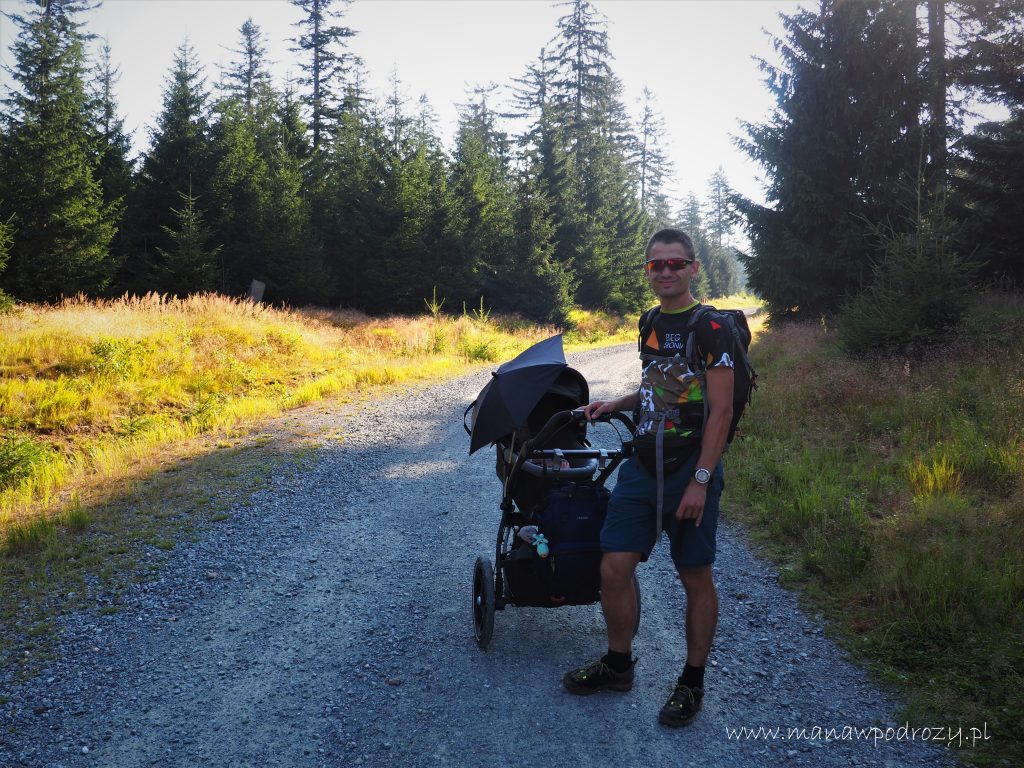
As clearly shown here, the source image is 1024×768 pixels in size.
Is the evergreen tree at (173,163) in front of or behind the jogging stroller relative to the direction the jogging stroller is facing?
in front

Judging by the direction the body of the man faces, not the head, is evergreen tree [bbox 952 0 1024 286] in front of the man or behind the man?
behind

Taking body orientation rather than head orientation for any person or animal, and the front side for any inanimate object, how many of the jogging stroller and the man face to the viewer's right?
0

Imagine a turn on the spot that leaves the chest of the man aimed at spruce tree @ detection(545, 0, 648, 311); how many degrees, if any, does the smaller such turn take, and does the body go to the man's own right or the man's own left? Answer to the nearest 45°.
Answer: approximately 135° to the man's own right

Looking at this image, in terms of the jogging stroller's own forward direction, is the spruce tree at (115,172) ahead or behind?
ahead

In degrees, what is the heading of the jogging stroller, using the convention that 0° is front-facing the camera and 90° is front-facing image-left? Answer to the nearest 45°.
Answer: approximately 135°

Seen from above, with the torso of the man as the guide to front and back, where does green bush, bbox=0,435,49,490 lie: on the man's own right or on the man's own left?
on the man's own right

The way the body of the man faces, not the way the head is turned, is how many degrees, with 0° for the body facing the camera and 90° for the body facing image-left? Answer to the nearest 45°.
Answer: approximately 45°

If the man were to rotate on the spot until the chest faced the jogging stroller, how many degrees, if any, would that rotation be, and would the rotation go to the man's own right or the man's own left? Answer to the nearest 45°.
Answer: approximately 90° to the man's own right

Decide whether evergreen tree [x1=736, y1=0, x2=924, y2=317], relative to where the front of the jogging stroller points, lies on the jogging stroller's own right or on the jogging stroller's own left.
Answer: on the jogging stroller's own right

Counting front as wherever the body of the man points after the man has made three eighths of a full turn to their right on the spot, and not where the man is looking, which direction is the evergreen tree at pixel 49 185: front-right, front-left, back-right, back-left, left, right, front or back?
front-left
